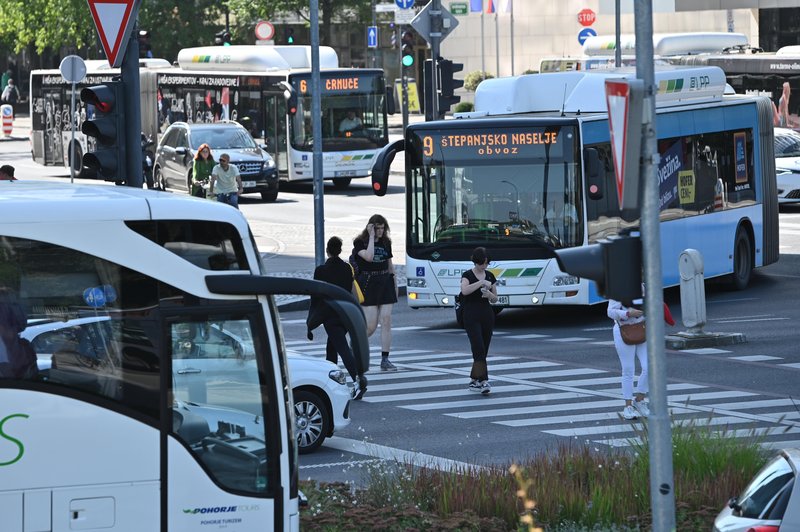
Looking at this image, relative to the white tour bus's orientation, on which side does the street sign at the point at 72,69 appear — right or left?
on its left

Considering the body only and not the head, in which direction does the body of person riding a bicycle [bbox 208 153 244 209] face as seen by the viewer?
toward the camera

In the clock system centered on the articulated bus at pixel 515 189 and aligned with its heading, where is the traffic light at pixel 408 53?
The traffic light is roughly at 4 o'clock from the articulated bus.

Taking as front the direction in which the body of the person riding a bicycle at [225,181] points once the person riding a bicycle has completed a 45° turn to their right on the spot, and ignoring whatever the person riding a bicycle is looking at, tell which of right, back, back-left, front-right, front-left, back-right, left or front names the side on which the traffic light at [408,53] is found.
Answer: back-left

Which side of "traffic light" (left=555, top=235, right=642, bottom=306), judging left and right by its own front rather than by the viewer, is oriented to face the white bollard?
right

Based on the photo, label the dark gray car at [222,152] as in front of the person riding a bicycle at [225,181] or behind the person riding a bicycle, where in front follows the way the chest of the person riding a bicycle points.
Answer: behind

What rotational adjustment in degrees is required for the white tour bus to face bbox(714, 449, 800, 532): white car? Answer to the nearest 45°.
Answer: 0° — it already faces it

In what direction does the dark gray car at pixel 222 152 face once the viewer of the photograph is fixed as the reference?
facing the viewer and to the right of the viewer

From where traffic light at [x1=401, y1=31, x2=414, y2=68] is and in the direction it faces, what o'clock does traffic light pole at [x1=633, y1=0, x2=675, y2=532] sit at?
The traffic light pole is roughly at 12 o'clock from the traffic light.

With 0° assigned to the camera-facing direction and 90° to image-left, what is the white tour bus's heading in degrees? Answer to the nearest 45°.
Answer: approximately 270°

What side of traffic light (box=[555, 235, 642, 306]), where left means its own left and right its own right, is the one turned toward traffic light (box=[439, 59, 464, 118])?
right
